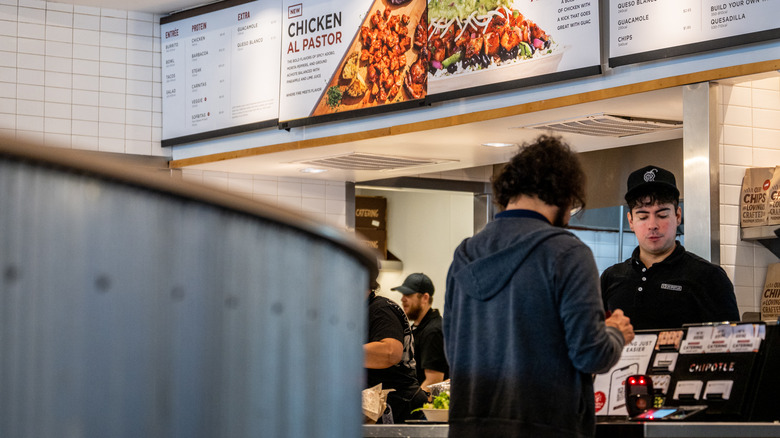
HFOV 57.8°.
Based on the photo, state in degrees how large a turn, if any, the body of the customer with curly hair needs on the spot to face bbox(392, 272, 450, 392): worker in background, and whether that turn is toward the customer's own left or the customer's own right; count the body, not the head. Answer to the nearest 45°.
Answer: approximately 45° to the customer's own left

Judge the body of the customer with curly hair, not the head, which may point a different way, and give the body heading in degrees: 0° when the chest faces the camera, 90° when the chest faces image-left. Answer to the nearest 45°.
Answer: approximately 225°

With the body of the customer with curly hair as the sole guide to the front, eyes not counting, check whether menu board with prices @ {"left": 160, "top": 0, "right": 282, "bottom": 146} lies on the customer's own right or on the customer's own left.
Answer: on the customer's own left
